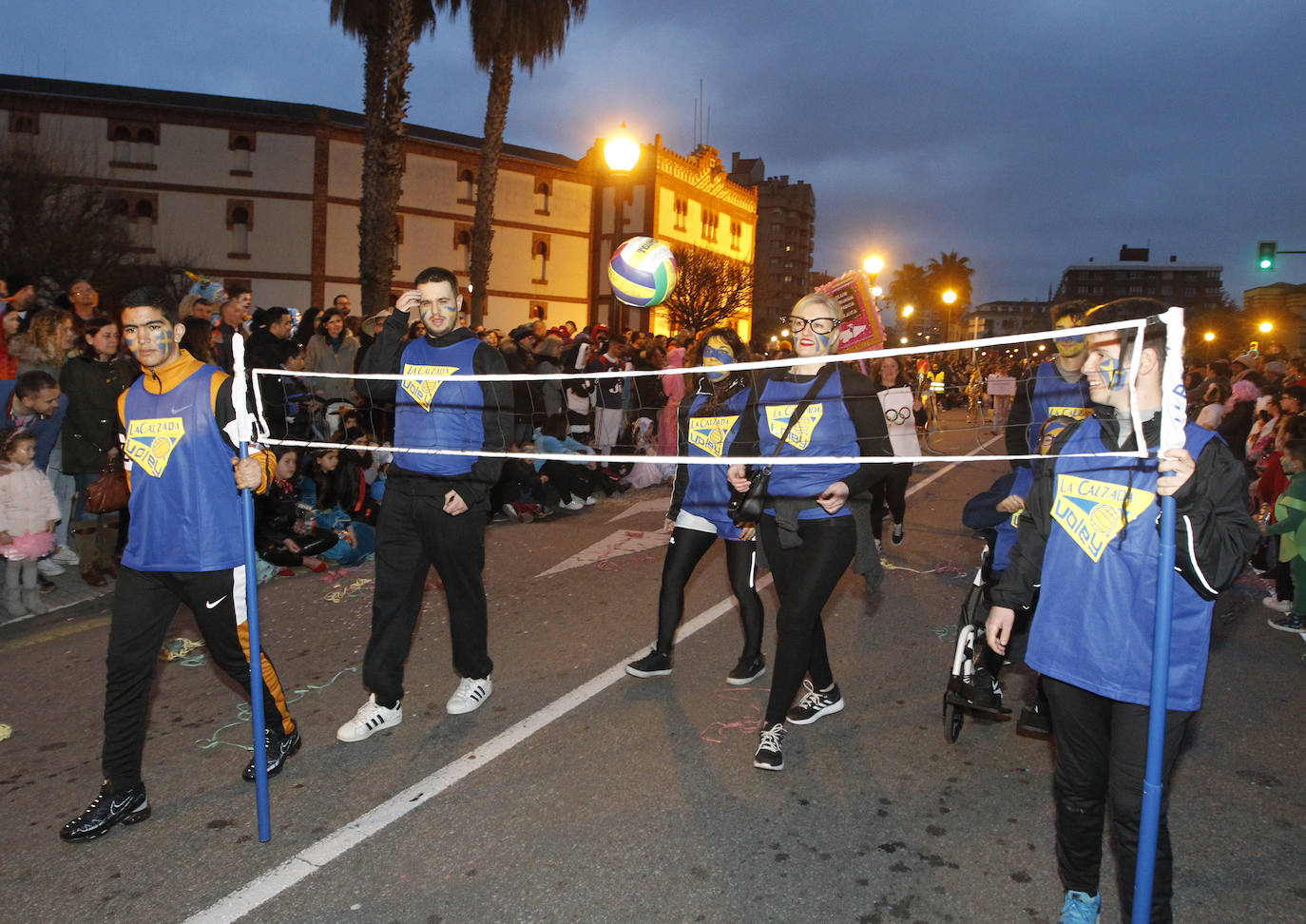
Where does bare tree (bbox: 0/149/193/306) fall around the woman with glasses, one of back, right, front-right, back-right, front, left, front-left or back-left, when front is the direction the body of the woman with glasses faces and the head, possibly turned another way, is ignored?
right

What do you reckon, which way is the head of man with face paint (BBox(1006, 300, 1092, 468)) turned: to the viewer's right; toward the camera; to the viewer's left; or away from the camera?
toward the camera

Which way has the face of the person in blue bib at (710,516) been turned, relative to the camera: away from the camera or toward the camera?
toward the camera

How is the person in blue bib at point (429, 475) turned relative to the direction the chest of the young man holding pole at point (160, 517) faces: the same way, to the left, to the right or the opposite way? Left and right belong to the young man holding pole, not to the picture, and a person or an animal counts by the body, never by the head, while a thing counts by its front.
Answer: the same way

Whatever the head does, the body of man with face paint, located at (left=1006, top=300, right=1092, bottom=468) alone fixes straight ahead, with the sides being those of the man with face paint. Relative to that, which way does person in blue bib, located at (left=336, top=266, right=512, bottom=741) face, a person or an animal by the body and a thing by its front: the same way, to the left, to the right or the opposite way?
the same way

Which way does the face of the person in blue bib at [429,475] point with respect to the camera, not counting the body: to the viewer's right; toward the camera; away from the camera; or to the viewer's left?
toward the camera

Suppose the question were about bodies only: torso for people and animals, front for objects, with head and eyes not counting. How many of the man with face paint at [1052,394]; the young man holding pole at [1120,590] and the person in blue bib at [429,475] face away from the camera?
0

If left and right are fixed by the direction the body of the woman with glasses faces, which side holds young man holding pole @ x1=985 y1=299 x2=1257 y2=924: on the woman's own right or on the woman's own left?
on the woman's own left

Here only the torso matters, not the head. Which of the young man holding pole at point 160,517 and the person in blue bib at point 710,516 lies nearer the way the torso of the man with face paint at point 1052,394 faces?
the young man holding pole

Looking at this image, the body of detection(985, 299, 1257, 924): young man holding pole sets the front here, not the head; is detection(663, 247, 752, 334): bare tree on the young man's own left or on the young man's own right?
on the young man's own right

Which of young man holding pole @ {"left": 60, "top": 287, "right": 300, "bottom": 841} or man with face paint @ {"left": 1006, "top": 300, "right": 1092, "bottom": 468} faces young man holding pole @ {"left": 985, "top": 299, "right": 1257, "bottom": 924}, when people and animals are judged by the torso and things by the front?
the man with face paint

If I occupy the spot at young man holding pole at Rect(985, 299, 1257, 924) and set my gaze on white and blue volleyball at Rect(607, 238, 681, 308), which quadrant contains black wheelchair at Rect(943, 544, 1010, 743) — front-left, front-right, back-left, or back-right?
front-right

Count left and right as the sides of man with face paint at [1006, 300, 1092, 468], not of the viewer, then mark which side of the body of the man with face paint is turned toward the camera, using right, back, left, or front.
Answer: front

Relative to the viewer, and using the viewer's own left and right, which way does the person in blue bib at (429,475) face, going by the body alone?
facing the viewer and to the left of the viewer
